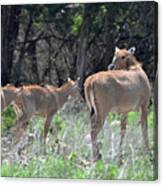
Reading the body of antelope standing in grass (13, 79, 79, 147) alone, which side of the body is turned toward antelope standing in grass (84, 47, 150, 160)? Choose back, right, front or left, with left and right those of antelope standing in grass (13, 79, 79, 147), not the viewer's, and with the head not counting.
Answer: front

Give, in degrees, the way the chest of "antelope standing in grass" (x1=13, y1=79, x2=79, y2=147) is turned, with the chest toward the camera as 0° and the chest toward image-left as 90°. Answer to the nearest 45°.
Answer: approximately 270°
